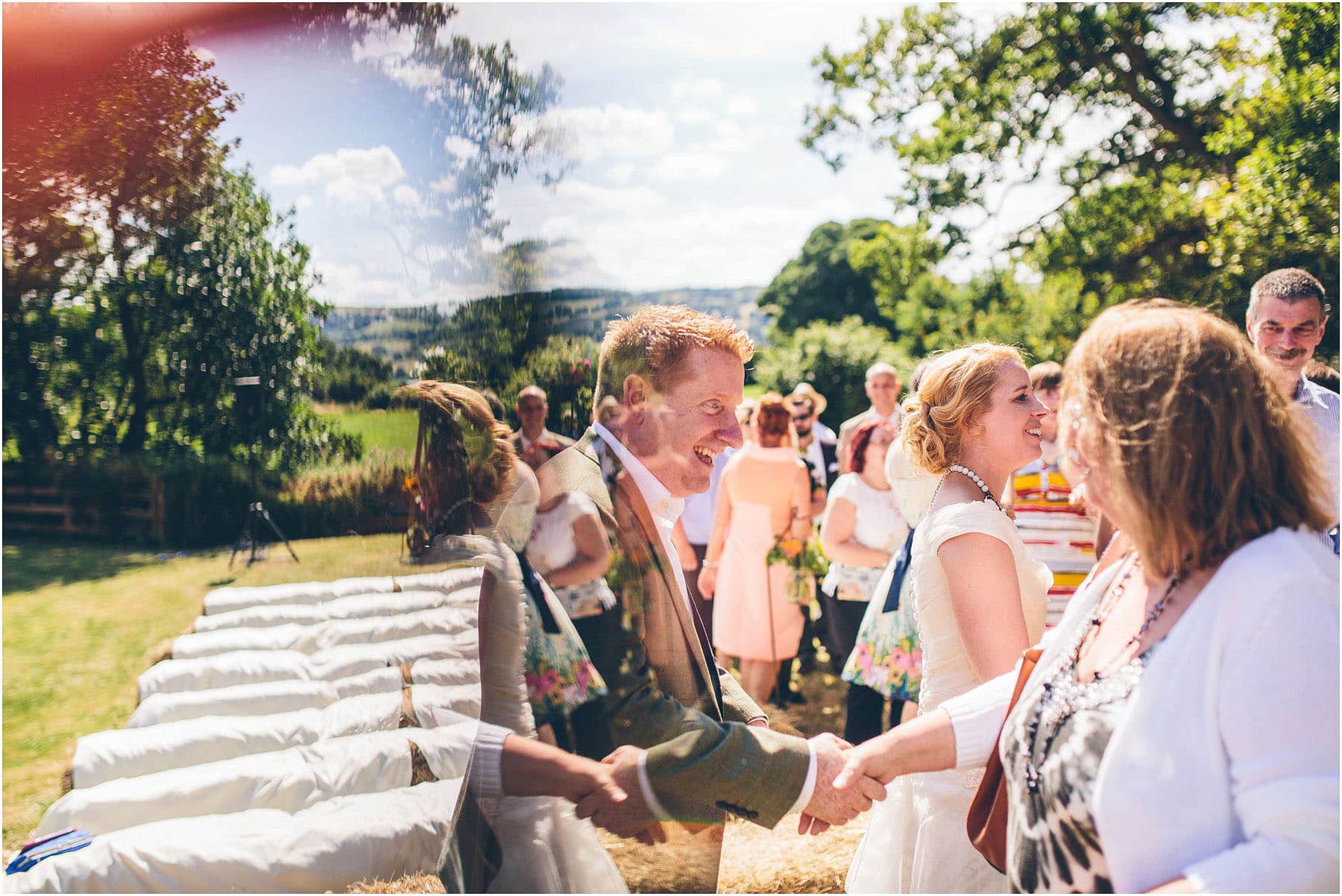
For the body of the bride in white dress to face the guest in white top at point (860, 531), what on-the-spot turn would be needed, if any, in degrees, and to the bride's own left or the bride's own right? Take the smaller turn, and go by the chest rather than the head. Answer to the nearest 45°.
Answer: approximately 90° to the bride's own left

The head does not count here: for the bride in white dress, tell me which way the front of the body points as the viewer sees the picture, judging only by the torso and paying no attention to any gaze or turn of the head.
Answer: to the viewer's right

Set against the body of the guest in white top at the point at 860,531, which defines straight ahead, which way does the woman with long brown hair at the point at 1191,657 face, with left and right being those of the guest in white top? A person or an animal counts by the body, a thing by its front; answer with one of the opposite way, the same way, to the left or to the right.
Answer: to the right

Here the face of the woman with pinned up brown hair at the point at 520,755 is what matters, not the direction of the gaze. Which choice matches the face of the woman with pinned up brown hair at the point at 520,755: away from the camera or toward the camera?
away from the camera

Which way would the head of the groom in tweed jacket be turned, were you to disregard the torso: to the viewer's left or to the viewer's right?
to the viewer's right

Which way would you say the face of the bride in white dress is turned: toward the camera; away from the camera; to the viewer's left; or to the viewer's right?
to the viewer's right
